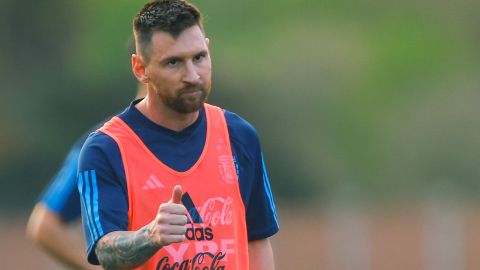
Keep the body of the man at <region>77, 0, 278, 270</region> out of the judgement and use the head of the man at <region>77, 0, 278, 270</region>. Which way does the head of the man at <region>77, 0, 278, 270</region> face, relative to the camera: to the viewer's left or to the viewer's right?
to the viewer's right

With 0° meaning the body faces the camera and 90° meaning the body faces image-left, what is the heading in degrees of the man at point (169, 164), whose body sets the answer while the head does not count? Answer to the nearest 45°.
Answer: approximately 315°

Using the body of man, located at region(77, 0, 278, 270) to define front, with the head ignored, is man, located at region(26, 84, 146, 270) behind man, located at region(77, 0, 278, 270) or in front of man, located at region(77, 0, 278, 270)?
behind
